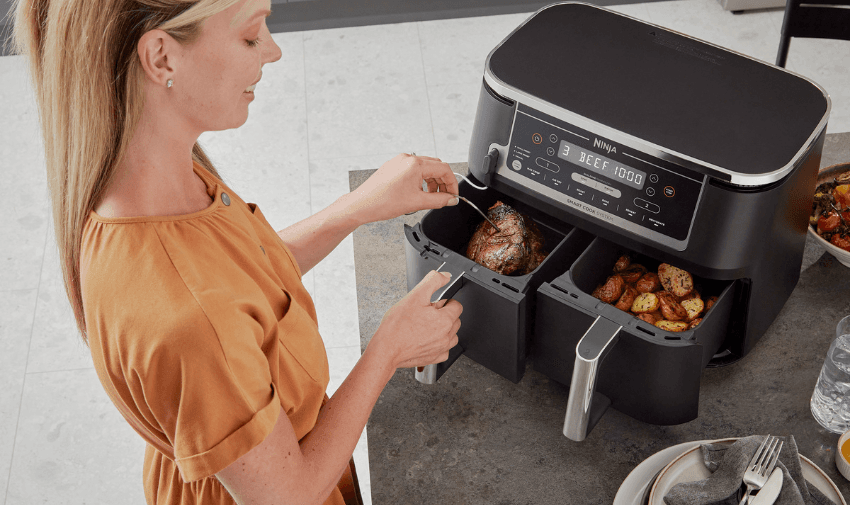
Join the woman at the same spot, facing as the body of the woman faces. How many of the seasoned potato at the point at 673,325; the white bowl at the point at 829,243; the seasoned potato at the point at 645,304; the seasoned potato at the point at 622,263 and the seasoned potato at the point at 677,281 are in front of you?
5

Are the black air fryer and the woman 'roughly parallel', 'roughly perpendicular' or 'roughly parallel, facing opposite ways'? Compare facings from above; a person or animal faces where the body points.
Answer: roughly parallel, facing opposite ways

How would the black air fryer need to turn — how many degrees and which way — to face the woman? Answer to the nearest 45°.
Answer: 0° — it already faces them

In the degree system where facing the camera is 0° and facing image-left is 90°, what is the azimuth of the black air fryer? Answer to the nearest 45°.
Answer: approximately 45°

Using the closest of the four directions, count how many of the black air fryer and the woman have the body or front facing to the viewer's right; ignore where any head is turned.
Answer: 1

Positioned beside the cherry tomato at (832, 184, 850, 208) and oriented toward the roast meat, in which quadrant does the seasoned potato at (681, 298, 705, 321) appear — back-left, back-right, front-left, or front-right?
front-left

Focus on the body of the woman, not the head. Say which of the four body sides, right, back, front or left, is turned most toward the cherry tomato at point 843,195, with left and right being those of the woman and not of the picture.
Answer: front

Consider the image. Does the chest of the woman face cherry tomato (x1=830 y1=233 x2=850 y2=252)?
yes

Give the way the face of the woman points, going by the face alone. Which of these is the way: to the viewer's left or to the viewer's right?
to the viewer's right

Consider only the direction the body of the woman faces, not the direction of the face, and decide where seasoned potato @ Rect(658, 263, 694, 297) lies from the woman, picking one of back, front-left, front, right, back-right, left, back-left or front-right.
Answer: front

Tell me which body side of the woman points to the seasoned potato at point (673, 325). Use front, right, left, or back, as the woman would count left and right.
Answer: front

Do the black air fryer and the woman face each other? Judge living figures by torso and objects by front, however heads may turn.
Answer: yes

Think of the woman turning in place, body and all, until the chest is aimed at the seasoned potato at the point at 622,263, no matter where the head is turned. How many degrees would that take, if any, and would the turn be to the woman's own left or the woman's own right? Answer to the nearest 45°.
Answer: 0° — they already face it

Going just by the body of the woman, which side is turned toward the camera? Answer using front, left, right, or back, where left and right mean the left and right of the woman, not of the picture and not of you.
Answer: right

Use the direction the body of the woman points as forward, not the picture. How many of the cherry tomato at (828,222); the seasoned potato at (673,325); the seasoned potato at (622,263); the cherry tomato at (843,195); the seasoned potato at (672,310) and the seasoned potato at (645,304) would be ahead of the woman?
6

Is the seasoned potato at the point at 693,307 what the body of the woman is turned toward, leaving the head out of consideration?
yes
